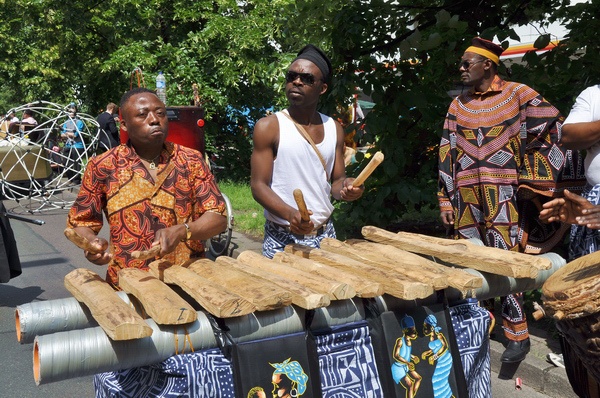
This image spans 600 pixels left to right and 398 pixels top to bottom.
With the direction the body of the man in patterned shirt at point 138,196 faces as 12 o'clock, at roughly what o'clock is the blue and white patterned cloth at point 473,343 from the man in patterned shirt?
The blue and white patterned cloth is roughly at 10 o'clock from the man in patterned shirt.

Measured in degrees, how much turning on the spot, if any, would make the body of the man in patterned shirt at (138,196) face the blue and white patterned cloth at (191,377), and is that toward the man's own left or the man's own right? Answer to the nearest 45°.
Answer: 0° — they already face it

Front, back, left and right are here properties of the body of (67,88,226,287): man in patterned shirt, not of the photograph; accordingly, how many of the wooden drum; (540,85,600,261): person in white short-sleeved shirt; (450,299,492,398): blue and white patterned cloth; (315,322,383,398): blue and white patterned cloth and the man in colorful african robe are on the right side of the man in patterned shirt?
0

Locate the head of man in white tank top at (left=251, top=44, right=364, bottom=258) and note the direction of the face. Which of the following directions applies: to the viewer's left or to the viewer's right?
to the viewer's left

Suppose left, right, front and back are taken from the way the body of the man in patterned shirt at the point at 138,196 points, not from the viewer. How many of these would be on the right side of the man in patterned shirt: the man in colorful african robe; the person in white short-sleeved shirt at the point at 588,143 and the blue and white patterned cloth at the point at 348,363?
0

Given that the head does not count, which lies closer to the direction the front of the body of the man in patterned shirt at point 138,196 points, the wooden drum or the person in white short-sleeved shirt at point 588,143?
the wooden drum

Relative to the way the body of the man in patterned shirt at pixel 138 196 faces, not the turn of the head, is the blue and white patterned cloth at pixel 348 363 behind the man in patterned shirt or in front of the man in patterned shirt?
in front

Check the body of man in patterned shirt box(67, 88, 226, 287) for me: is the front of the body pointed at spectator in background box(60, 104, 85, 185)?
no

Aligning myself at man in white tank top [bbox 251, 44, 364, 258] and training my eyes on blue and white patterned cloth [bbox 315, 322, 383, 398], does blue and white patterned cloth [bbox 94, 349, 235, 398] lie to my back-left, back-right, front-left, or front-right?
front-right

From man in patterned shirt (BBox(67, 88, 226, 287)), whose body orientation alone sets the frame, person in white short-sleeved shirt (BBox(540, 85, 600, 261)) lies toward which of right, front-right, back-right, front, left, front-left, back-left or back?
left

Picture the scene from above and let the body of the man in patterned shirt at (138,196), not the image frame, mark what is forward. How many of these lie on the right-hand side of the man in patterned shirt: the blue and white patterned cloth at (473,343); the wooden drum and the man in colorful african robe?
0

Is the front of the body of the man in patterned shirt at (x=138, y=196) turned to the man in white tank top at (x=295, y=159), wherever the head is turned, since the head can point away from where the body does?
no

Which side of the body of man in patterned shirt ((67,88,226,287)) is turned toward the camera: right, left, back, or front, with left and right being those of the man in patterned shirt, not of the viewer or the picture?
front

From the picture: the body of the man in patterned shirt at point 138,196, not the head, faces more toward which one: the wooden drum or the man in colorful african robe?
the wooden drum

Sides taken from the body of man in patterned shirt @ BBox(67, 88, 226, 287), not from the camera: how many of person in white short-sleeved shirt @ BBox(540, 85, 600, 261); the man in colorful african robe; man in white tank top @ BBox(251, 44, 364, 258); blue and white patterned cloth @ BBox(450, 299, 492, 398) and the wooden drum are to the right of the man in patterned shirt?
0

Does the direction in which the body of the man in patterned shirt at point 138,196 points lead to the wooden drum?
no

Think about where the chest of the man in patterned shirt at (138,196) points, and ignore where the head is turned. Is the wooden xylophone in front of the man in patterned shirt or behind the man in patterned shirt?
in front
